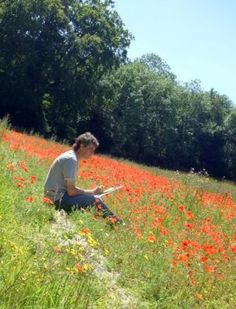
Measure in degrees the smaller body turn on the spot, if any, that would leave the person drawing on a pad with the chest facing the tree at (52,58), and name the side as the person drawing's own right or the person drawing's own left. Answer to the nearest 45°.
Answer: approximately 90° to the person drawing's own left

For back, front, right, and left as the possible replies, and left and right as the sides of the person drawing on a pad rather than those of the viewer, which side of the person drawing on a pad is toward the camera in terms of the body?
right
